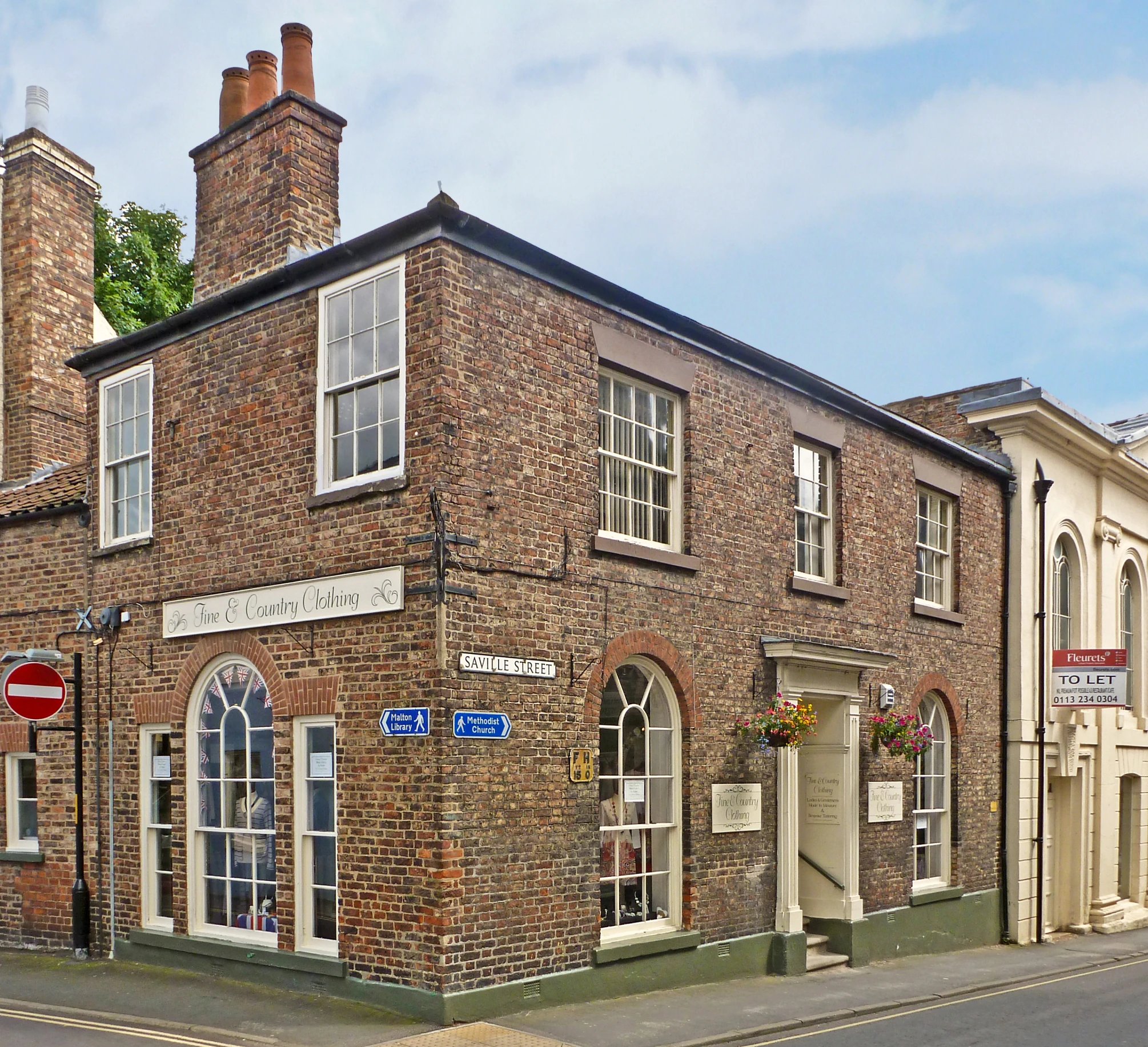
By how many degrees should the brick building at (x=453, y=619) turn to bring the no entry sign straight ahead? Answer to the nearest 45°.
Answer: approximately 135° to its right

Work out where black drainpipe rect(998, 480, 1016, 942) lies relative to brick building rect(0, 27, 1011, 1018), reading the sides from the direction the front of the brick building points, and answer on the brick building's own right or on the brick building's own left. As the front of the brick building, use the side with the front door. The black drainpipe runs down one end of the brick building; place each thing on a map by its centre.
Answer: on the brick building's own left

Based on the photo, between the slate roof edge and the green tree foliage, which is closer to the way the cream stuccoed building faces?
the slate roof edge

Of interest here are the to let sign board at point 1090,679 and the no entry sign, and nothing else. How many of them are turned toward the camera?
2

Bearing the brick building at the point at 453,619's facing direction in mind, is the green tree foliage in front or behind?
behind

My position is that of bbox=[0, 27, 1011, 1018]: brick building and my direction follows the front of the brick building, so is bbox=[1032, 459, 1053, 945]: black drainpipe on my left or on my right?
on my left
